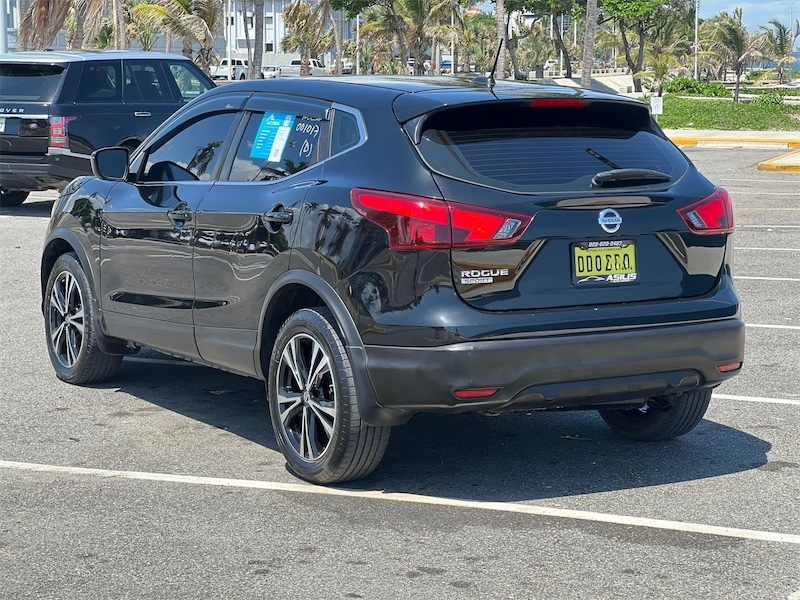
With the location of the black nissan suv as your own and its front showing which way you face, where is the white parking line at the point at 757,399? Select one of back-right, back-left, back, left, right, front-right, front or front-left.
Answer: right

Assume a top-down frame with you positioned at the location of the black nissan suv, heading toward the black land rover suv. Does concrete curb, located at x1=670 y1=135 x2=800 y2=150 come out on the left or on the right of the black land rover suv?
right

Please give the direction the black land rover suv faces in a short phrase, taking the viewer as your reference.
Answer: facing away from the viewer and to the right of the viewer

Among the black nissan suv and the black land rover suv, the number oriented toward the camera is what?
0

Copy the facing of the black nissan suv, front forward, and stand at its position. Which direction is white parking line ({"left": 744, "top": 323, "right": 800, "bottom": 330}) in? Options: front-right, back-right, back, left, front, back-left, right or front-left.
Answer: right

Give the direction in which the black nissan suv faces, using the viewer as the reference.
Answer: facing away from the viewer and to the left of the viewer

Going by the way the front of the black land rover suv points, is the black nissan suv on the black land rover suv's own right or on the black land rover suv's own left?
on the black land rover suv's own right

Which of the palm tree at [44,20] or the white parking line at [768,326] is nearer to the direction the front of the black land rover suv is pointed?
the palm tree

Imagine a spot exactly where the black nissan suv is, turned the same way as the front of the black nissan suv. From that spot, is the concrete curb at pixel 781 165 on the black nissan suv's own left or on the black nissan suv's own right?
on the black nissan suv's own right

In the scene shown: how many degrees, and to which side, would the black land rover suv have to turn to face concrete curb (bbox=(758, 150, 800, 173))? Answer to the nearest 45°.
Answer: approximately 45° to its right

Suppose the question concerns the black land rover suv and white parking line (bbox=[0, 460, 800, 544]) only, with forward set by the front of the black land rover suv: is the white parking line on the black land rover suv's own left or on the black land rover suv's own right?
on the black land rover suv's own right
